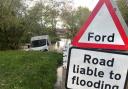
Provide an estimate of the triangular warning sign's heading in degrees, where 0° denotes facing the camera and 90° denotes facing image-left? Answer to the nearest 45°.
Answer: approximately 0°

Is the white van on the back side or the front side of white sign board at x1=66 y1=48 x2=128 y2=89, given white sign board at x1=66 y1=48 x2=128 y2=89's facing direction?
on the back side

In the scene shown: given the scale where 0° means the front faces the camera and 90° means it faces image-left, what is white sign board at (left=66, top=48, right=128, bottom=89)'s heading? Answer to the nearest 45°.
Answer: approximately 0°

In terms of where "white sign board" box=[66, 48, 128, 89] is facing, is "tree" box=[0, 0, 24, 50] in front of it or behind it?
behind

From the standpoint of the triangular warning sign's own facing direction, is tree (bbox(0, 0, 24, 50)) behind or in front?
behind

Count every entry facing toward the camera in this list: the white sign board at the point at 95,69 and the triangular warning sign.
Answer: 2
